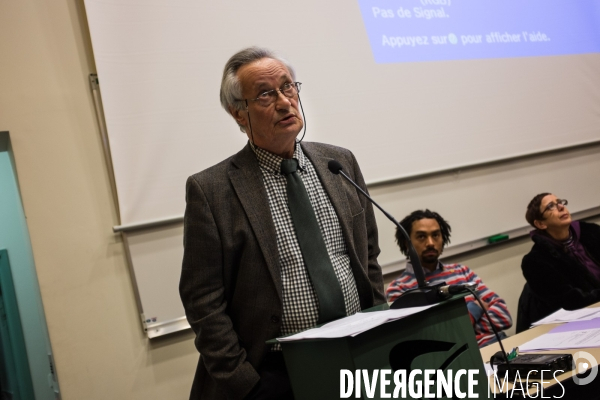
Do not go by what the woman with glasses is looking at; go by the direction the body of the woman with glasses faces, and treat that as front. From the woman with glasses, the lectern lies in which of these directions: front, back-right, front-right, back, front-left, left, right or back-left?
front-right

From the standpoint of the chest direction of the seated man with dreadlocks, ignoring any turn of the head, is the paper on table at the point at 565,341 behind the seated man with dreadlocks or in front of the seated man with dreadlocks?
in front

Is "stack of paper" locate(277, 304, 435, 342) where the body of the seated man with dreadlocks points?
yes

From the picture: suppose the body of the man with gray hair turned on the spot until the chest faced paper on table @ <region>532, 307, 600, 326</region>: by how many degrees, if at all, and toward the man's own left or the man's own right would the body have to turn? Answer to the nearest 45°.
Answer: approximately 90° to the man's own left

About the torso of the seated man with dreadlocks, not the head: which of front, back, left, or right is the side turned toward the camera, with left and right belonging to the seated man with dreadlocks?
front

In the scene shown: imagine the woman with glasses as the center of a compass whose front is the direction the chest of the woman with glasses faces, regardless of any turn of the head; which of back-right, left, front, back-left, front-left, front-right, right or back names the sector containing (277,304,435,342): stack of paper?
front-right

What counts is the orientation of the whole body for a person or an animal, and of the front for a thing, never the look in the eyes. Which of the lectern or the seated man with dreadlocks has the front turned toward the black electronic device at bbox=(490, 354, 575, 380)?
the seated man with dreadlocks

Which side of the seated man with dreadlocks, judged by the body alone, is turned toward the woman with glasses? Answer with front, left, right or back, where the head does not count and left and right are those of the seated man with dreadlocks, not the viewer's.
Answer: left

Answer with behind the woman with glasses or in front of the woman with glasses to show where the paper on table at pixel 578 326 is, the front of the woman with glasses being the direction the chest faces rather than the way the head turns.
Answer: in front

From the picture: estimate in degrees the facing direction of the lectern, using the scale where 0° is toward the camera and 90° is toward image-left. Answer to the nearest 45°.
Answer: approximately 315°
